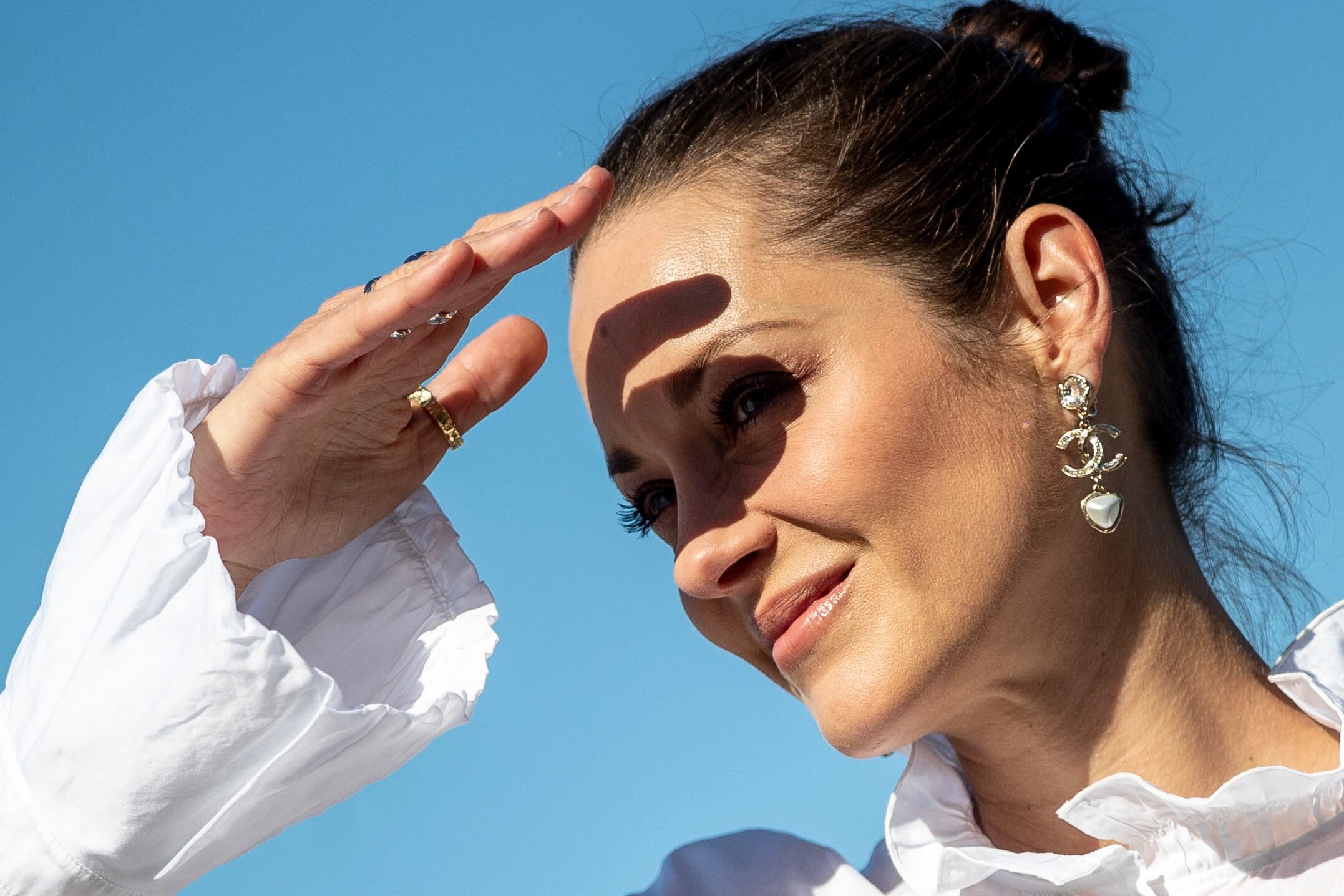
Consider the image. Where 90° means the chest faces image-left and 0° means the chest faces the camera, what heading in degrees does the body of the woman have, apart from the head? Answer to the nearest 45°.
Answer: approximately 45°
